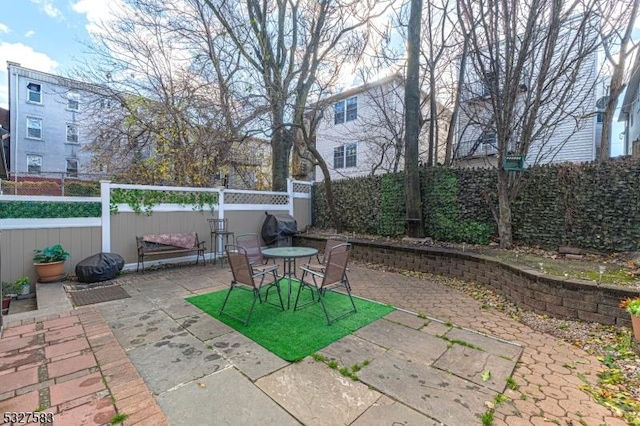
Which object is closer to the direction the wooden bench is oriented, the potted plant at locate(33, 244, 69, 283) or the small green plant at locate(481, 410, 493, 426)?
the small green plant

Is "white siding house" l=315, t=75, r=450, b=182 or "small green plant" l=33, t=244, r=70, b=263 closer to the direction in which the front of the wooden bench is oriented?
the small green plant

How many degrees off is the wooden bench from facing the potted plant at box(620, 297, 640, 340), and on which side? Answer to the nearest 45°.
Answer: approximately 45° to its left

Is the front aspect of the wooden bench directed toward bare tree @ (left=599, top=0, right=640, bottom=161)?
no

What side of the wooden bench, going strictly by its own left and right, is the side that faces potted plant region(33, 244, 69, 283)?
right

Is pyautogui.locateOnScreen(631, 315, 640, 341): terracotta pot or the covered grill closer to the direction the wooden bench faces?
the terracotta pot

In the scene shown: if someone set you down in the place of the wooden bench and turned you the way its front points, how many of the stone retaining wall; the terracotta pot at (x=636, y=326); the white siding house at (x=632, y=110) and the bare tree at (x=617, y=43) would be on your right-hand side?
0

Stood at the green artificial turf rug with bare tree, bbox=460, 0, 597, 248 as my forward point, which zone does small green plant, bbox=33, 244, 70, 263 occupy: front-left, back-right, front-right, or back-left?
back-left

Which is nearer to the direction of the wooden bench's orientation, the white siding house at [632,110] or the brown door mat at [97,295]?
the brown door mat

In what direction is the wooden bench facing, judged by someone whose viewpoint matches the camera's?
facing the viewer

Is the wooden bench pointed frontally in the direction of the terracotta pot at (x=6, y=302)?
no

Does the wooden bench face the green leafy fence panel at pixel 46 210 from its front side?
no

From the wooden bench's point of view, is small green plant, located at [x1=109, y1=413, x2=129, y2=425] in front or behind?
in front

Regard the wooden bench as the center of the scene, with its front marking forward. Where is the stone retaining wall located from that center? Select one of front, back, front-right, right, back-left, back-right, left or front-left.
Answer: front-left

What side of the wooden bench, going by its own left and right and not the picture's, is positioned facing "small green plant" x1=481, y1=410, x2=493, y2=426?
front

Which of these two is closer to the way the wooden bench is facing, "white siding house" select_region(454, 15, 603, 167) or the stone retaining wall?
the stone retaining wall

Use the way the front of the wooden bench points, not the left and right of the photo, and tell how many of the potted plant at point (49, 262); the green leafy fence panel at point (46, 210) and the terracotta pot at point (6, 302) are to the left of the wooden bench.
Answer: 0

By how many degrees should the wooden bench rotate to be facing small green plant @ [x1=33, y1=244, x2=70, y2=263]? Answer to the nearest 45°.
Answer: approximately 90° to its right
